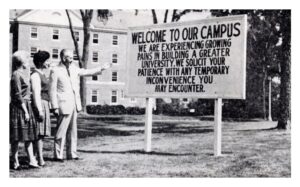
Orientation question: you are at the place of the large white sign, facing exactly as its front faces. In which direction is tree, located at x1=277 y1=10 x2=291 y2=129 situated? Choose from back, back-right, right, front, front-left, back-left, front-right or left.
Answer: back

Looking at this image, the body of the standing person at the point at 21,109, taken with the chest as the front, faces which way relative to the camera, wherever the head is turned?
to the viewer's right

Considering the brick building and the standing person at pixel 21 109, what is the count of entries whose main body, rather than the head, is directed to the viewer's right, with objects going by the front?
1

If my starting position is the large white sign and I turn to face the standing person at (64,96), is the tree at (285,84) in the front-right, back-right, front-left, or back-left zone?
back-right

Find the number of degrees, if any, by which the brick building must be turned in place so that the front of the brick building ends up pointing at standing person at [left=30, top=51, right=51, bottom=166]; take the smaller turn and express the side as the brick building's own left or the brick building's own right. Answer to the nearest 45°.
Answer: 0° — it already faces them

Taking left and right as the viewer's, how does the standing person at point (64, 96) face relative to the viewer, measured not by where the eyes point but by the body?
facing the viewer and to the right of the viewer

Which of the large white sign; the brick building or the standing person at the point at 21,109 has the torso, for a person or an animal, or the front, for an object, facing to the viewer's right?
the standing person

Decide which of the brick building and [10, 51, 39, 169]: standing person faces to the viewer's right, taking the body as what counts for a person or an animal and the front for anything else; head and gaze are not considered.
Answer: the standing person

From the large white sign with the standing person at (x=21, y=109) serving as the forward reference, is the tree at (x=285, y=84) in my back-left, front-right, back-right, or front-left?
back-right

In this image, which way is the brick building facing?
toward the camera

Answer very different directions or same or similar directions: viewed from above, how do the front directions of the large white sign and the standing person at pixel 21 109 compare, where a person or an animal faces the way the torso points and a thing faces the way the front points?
very different directions

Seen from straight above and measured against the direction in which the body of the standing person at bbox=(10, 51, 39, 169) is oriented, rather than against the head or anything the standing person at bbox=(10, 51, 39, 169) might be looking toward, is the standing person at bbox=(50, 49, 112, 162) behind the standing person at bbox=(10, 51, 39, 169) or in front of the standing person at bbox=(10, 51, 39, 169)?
in front

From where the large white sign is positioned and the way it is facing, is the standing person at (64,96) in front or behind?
in front

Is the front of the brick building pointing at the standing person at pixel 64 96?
yes

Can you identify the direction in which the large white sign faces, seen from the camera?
facing the viewer and to the left of the viewer
